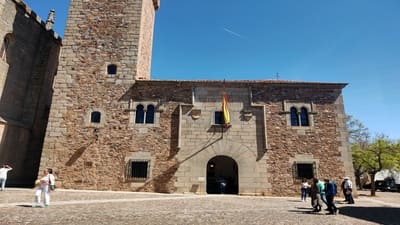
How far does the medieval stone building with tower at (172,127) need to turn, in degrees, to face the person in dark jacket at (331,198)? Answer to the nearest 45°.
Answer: approximately 45° to its left

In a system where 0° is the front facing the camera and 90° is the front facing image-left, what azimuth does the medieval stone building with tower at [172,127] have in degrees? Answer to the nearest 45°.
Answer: approximately 0°

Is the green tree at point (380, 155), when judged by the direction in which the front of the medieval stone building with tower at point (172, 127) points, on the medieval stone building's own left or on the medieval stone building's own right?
on the medieval stone building's own left

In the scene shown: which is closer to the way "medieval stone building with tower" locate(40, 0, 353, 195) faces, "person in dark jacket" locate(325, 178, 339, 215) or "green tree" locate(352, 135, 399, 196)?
the person in dark jacket

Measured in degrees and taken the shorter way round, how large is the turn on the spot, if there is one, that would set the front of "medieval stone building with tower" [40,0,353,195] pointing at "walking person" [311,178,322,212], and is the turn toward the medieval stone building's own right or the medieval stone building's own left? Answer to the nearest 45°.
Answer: approximately 45° to the medieval stone building's own left

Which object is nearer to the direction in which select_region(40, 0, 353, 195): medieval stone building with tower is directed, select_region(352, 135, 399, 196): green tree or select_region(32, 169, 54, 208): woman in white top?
the woman in white top
